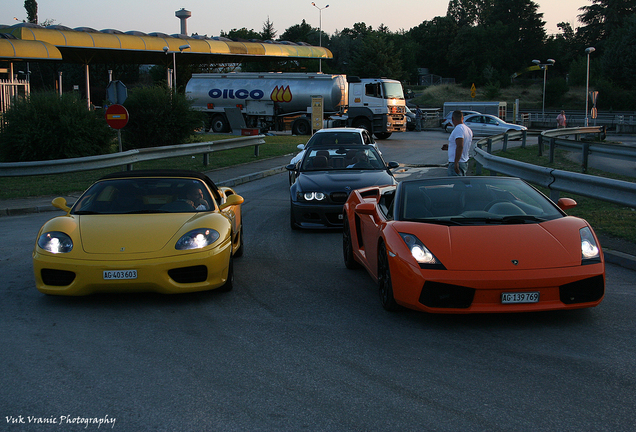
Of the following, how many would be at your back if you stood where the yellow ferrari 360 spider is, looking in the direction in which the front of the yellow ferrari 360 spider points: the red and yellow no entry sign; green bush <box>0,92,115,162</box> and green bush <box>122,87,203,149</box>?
3

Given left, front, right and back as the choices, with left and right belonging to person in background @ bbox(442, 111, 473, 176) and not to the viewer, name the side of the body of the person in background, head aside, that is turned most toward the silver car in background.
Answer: right

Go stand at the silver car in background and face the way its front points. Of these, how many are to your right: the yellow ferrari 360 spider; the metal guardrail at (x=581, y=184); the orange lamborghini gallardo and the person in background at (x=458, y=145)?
4

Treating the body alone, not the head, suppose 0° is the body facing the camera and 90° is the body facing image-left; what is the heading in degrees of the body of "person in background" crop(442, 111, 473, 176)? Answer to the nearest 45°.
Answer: approximately 90°

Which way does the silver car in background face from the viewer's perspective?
to the viewer's right

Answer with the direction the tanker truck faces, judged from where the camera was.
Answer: facing the viewer and to the right of the viewer

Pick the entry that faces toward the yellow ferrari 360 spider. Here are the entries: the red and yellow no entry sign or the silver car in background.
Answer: the red and yellow no entry sign

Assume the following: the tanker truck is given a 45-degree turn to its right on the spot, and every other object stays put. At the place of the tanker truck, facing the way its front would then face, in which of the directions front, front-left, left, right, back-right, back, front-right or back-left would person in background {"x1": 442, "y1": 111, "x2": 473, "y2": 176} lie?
front

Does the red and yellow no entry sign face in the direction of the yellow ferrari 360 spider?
yes
